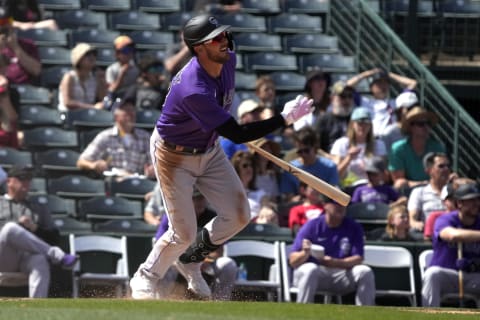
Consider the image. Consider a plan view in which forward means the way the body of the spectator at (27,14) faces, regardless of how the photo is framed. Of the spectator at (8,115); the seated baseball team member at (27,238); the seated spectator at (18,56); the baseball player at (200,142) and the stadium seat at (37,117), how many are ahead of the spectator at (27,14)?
5

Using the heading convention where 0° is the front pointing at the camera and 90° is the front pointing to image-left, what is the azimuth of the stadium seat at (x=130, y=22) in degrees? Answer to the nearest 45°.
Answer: approximately 0°

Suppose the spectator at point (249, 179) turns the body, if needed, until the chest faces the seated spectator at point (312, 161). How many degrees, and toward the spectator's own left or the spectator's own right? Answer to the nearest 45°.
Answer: approximately 90° to the spectator's own left

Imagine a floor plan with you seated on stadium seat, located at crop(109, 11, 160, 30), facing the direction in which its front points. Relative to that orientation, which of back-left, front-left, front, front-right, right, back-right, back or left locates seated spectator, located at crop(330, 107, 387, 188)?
front-left

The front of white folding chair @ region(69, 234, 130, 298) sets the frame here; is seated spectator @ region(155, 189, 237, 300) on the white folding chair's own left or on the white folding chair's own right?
on the white folding chair's own left

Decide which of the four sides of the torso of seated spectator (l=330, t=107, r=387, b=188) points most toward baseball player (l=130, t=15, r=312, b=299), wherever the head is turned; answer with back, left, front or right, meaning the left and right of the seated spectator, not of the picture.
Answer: front

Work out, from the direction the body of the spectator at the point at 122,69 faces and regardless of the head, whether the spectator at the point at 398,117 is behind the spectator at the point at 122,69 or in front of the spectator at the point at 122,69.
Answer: in front

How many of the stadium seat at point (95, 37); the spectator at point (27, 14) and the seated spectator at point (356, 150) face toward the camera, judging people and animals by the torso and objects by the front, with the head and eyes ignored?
3
